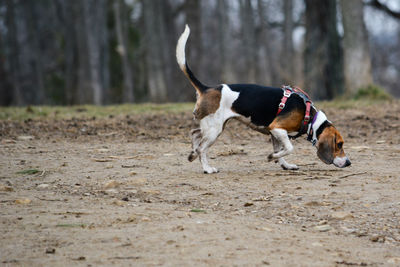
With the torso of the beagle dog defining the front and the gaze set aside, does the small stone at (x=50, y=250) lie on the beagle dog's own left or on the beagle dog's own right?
on the beagle dog's own right

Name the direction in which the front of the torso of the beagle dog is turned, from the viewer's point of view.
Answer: to the viewer's right

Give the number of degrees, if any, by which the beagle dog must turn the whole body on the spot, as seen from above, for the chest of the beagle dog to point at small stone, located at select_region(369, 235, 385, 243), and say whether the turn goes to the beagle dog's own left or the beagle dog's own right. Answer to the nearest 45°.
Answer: approximately 90° to the beagle dog's own right

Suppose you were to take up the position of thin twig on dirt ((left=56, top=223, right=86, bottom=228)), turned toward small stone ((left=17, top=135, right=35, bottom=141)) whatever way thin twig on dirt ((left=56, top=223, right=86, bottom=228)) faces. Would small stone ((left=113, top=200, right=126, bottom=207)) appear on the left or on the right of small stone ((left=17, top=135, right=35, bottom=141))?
right

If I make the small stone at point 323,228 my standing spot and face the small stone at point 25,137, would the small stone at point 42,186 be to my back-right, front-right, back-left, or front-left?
front-left

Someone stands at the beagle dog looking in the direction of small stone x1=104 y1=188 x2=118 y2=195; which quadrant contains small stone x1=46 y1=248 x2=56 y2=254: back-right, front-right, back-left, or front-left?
front-left

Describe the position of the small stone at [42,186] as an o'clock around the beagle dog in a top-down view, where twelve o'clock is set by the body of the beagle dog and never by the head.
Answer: The small stone is roughly at 5 o'clock from the beagle dog.

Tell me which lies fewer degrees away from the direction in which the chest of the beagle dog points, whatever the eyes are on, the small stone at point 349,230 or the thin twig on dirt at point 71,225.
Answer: the small stone

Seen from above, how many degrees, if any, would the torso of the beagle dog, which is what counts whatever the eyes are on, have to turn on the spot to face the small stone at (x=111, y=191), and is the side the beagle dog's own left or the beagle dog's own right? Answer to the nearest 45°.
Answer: approximately 135° to the beagle dog's own right

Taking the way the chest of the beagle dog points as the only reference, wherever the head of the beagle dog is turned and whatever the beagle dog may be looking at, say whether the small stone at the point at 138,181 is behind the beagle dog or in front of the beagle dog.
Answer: behind

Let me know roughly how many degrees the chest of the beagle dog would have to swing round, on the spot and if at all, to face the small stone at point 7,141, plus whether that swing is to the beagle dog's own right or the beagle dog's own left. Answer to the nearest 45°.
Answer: approximately 135° to the beagle dog's own left
